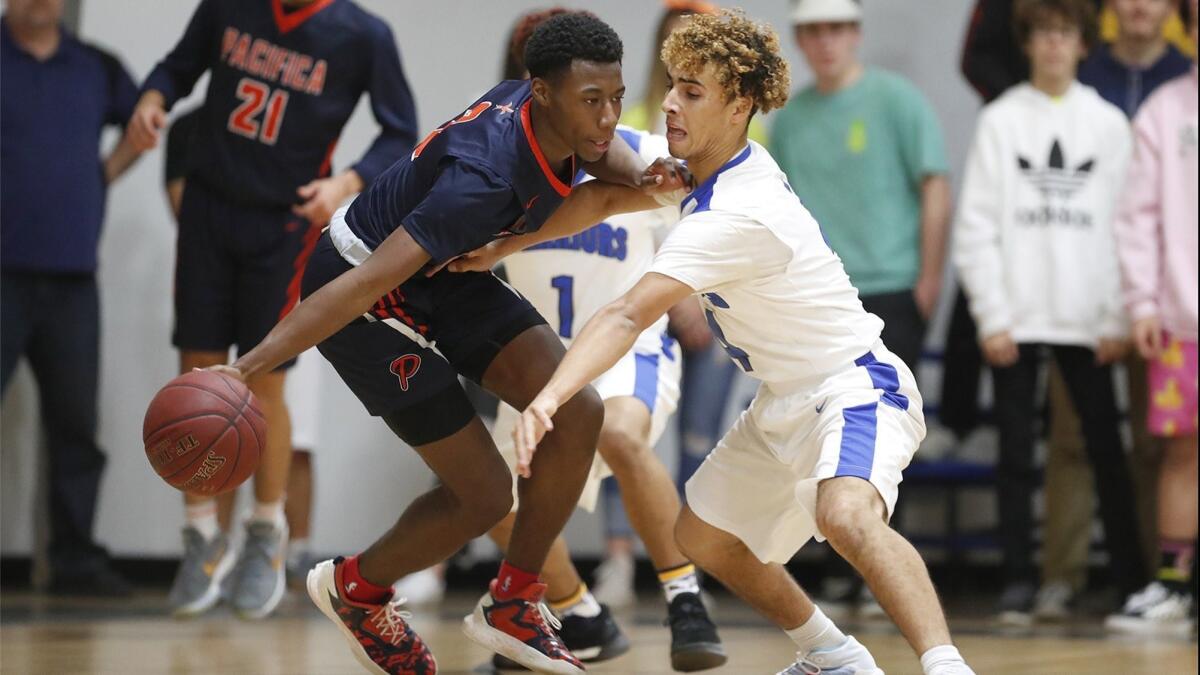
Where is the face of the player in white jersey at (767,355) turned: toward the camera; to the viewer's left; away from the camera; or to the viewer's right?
to the viewer's left

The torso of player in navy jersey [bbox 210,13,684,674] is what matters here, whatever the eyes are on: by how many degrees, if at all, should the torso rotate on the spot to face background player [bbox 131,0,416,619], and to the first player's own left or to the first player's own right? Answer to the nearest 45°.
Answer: approximately 180°

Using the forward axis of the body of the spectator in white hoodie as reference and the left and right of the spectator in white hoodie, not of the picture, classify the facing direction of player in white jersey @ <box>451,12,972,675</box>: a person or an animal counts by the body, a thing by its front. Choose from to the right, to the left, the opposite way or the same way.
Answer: to the right

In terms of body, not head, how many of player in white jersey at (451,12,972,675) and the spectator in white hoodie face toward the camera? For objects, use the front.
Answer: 1

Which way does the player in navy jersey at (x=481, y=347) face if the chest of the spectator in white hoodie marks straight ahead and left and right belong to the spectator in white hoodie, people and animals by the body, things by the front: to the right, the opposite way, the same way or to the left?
to the left

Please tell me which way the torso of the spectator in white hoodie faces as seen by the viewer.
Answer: toward the camera

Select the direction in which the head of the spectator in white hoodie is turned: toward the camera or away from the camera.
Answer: toward the camera

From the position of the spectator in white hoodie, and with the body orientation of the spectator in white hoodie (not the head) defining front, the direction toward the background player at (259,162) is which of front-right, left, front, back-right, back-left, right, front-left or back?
front-right

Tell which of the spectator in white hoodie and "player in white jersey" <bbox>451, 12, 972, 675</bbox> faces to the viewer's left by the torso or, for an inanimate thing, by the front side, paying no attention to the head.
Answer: the player in white jersey

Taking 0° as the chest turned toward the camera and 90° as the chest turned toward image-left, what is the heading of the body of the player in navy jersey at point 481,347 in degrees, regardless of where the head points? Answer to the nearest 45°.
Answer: approximately 315°

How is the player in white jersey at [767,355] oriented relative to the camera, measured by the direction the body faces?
to the viewer's left

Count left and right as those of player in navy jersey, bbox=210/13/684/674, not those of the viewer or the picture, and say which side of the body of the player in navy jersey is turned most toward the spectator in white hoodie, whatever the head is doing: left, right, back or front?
left

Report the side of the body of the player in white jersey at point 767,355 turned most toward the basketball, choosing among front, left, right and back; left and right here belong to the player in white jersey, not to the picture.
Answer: front

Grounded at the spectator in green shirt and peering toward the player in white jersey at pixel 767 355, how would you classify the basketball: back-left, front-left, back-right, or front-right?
front-right

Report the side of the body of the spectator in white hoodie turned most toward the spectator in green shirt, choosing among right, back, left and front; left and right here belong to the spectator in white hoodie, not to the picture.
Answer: right
